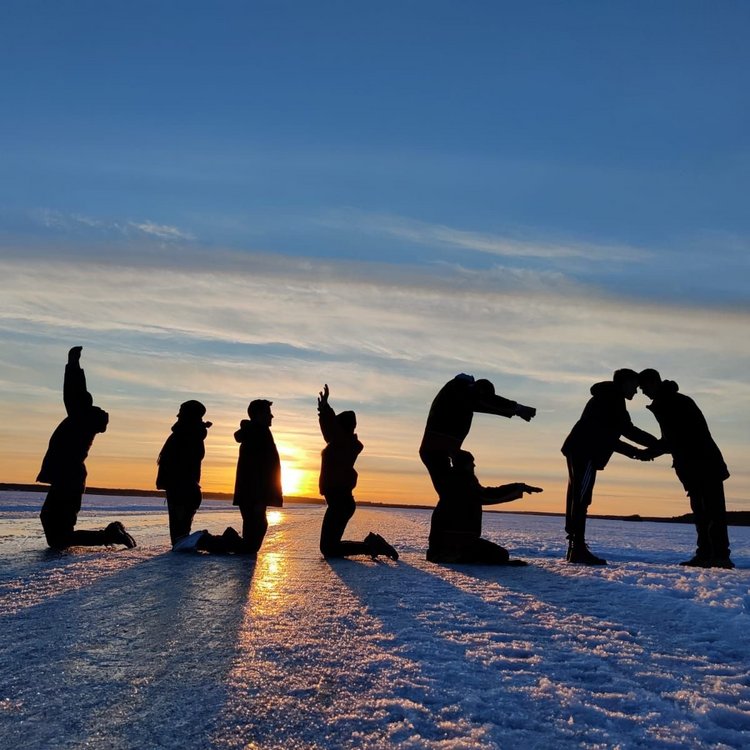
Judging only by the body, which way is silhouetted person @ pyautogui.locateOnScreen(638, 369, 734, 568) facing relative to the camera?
to the viewer's left

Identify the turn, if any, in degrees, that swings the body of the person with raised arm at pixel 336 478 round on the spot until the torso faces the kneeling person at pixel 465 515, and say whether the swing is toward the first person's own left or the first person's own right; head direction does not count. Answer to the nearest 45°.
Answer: approximately 135° to the first person's own left

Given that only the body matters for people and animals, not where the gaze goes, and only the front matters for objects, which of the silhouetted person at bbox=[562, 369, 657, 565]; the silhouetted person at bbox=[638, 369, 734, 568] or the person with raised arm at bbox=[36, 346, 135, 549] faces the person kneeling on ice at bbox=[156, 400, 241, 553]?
the silhouetted person at bbox=[638, 369, 734, 568]

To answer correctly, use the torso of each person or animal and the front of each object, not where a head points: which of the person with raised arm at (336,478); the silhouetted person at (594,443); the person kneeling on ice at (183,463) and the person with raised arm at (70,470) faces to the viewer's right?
the silhouetted person

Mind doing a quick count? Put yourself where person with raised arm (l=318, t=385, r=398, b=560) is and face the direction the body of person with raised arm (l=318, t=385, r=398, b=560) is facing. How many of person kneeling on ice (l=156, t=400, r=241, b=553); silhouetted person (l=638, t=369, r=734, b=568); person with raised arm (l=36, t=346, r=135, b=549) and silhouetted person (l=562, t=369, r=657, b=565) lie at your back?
2

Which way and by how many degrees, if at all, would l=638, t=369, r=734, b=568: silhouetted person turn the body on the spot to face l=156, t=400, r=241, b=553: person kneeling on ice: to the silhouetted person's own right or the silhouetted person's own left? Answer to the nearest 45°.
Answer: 0° — they already face them

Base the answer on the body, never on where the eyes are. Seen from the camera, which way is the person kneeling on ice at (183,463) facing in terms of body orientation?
to the viewer's left

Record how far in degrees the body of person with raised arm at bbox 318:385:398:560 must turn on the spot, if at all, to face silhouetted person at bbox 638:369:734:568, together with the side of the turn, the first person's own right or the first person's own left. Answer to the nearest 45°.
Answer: approximately 180°

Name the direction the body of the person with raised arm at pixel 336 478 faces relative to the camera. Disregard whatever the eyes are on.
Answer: to the viewer's left

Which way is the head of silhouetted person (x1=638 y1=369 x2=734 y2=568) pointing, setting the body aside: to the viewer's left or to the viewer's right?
to the viewer's left

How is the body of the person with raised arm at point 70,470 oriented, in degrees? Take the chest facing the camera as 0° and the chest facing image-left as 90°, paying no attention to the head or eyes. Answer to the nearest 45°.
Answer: approximately 90°

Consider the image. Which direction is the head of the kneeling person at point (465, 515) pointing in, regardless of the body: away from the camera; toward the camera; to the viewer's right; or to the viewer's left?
to the viewer's right

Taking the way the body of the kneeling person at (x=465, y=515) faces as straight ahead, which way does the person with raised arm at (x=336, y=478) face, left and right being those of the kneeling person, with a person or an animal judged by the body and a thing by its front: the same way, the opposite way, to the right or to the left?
the opposite way

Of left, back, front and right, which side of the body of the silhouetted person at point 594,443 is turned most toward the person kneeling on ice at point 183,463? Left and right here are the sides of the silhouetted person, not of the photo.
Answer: back

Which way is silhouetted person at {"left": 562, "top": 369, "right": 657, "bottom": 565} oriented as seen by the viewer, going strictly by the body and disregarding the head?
to the viewer's right

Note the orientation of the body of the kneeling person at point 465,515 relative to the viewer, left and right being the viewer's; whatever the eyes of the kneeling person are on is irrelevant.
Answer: facing to the right of the viewer

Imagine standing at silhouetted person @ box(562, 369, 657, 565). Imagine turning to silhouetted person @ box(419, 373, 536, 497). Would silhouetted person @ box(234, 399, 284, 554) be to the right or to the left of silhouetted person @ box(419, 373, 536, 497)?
right

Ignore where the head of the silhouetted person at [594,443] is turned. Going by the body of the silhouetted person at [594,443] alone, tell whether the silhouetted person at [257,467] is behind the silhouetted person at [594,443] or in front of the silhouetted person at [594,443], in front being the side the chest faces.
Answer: behind

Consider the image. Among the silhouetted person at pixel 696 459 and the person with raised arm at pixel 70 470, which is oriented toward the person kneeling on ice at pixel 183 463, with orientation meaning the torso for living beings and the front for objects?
the silhouetted person
